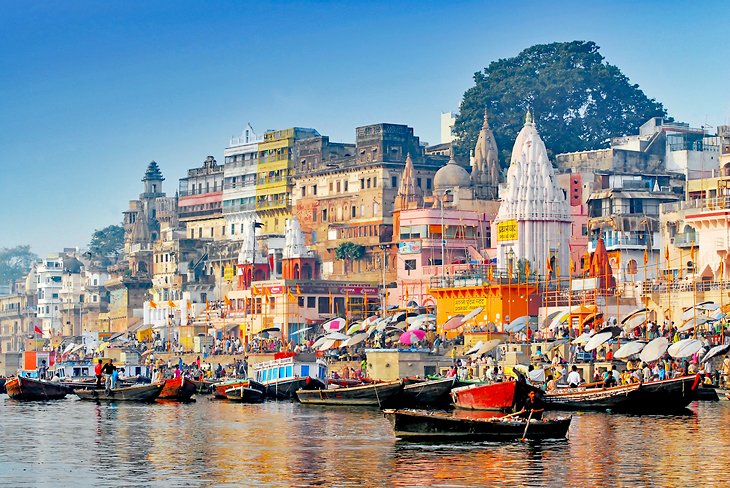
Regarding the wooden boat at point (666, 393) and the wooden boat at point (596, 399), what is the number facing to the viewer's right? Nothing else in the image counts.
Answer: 2

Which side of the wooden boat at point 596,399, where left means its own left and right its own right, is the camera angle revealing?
right

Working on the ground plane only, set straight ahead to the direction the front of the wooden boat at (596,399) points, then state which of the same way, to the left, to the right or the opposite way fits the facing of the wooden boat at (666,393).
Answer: the same way

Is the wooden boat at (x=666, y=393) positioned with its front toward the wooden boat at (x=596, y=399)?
no

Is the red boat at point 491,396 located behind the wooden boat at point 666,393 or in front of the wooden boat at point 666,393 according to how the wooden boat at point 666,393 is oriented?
behind

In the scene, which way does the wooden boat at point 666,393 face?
to the viewer's right
